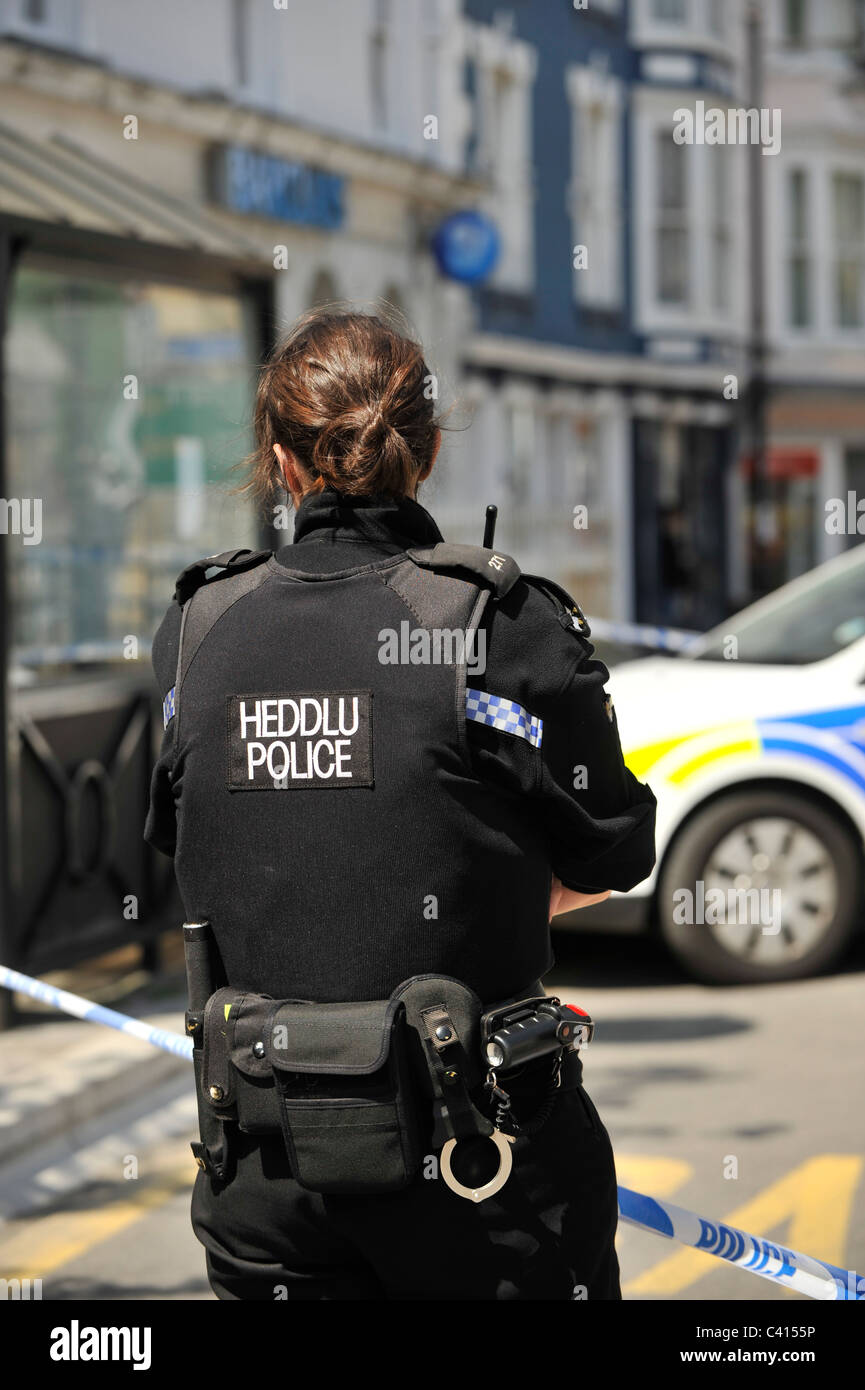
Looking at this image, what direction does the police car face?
to the viewer's left

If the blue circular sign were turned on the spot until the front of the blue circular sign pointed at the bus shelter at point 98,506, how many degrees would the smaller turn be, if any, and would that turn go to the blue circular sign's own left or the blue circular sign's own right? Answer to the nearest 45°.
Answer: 0° — it already faces it

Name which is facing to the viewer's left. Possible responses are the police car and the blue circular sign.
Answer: the police car

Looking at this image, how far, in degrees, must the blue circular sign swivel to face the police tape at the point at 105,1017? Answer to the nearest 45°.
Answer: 0° — it already faces it

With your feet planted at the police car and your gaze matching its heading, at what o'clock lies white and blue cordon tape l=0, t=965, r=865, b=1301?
The white and blue cordon tape is roughly at 9 o'clock from the police car.

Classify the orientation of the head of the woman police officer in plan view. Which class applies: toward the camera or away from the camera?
away from the camera

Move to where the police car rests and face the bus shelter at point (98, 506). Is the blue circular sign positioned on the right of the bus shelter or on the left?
right

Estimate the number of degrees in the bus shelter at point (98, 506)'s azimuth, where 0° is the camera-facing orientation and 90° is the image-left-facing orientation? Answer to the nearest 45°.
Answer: approximately 315°

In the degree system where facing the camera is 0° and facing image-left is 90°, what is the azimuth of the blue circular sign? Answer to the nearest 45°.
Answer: approximately 0°

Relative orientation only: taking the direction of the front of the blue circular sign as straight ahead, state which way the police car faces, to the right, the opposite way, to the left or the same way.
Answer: to the right
